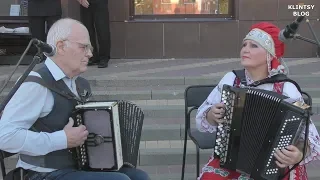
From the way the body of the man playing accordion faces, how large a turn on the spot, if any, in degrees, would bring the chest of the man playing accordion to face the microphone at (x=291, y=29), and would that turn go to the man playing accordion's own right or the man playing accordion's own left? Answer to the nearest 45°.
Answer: approximately 45° to the man playing accordion's own left

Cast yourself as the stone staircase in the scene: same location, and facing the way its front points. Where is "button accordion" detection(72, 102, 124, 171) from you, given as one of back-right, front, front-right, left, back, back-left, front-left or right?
front

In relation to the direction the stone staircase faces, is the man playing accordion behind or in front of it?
in front

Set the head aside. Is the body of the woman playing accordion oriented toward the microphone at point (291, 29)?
no

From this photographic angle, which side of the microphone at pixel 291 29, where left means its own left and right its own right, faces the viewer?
left

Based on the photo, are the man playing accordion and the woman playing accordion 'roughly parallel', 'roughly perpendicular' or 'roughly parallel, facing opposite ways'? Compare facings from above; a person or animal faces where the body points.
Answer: roughly perpendicular

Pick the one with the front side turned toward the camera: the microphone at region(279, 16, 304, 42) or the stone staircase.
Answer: the stone staircase

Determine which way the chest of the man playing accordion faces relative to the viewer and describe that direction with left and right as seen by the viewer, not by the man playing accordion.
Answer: facing the viewer and to the right of the viewer

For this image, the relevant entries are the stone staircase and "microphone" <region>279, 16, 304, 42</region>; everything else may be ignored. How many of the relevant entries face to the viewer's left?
1

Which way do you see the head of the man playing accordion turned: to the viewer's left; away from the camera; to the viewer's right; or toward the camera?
to the viewer's right

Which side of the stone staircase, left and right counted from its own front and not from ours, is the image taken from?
front

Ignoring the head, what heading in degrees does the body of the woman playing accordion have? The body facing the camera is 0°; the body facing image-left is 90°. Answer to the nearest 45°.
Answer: approximately 45°

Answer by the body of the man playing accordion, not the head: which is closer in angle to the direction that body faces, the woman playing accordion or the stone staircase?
the woman playing accordion

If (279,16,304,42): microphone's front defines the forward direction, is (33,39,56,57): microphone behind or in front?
in front
